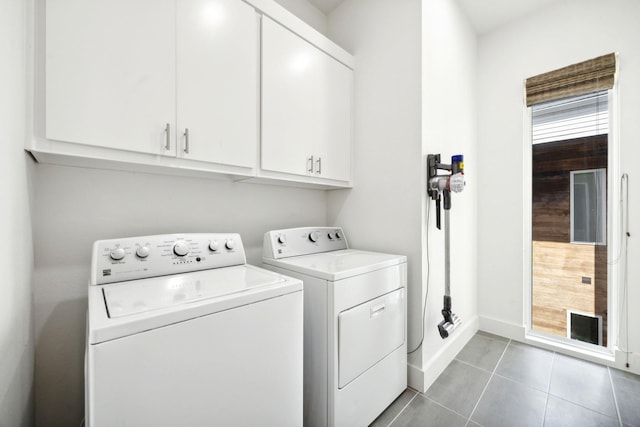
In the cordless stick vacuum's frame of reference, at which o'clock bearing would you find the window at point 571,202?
The window is roughly at 9 o'clock from the cordless stick vacuum.

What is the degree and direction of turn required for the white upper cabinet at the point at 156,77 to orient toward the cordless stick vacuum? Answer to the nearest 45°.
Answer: approximately 45° to its left

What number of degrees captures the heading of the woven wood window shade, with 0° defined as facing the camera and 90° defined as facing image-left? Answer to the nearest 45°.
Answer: approximately 45°

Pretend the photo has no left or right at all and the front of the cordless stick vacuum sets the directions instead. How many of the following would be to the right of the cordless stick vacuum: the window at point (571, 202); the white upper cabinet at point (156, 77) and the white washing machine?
2

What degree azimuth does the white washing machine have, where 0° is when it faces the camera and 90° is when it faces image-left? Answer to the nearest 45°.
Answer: approximately 315°

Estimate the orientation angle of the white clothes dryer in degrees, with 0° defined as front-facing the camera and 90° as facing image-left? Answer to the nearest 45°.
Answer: approximately 315°
